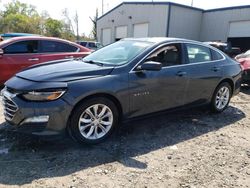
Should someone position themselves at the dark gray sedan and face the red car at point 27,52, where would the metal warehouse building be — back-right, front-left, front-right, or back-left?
front-right

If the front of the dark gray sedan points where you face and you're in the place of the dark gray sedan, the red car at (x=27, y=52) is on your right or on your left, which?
on your right

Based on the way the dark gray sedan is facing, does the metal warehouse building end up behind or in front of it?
behind

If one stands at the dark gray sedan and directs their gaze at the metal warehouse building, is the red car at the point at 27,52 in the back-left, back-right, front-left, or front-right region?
front-left

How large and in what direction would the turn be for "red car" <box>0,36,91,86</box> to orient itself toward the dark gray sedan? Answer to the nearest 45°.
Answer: approximately 90° to its left

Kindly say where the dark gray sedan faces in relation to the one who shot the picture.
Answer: facing the viewer and to the left of the viewer

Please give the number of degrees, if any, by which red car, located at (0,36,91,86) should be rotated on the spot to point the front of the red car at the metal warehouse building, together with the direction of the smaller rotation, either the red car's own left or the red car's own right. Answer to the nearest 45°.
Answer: approximately 135° to the red car's own right

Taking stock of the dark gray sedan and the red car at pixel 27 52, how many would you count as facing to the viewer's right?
0

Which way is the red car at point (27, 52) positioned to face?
to the viewer's left
